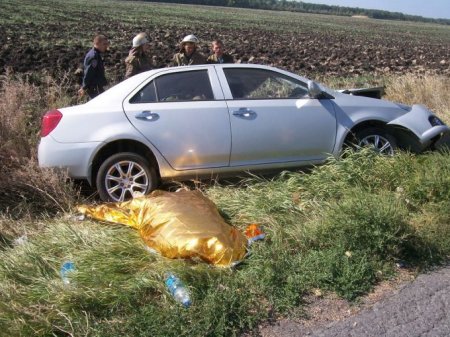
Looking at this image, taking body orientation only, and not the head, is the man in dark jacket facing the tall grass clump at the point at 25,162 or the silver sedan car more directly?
the silver sedan car

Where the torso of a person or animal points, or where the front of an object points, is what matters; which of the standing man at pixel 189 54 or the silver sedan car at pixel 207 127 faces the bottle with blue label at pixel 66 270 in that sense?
the standing man

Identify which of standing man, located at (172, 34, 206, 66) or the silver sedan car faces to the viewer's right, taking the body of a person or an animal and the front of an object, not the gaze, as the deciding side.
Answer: the silver sedan car

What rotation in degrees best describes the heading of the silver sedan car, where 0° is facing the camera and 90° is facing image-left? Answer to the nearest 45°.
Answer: approximately 270°

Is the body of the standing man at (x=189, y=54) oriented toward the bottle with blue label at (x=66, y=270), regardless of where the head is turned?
yes

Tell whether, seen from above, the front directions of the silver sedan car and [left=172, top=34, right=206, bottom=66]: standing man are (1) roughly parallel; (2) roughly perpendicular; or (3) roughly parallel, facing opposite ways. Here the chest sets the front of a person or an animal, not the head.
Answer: roughly perpendicular

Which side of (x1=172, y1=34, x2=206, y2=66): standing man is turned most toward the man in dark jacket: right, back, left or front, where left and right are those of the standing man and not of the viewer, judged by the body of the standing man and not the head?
right

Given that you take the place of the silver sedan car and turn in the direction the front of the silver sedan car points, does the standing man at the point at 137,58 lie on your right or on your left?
on your left

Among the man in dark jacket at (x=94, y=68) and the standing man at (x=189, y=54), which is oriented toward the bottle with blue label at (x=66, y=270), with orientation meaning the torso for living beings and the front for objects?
the standing man

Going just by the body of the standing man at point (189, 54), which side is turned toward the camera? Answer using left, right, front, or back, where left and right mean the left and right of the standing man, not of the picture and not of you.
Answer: front
